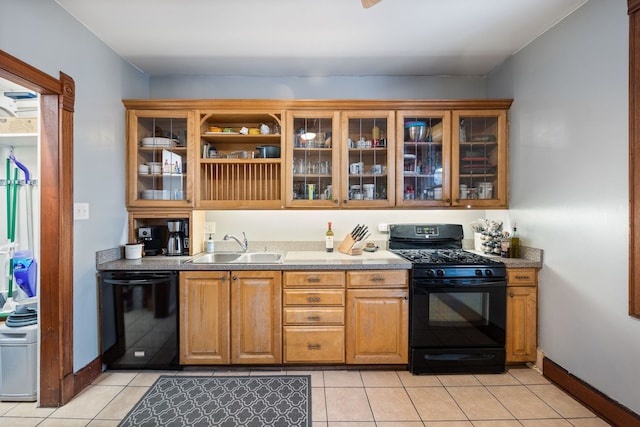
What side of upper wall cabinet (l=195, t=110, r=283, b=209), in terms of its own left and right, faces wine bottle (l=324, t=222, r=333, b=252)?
left

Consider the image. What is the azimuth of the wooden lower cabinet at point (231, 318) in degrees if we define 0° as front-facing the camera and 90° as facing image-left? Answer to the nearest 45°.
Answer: approximately 0°

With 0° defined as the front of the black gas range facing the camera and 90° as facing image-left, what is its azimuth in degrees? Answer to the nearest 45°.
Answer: approximately 0°

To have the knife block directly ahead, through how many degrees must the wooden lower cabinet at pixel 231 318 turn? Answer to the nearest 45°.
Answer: approximately 90° to its left
